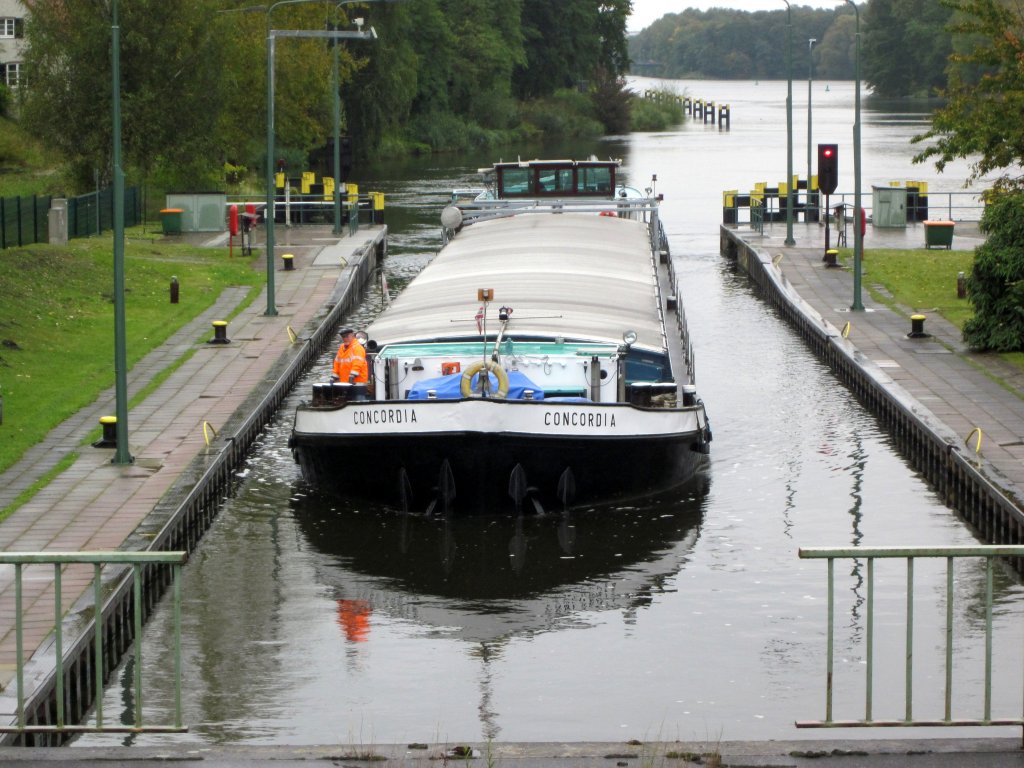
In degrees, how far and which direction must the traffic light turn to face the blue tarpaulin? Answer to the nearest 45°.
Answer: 0° — it already faces it

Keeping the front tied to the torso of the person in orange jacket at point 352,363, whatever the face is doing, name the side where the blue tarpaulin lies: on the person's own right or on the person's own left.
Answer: on the person's own left

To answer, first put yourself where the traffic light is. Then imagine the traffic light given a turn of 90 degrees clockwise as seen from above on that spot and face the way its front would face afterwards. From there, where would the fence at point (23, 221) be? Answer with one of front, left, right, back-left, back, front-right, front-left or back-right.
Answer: front

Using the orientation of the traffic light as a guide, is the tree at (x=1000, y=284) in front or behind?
in front

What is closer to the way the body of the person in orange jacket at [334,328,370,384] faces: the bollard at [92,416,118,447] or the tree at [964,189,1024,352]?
the bollard

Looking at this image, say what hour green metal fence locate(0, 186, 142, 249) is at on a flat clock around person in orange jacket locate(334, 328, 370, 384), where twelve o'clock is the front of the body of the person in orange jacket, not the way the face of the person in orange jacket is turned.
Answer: The green metal fence is roughly at 4 o'clock from the person in orange jacket.

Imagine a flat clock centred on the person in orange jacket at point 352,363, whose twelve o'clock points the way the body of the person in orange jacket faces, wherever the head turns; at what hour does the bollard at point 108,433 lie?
The bollard is roughly at 1 o'clock from the person in orange jacket.

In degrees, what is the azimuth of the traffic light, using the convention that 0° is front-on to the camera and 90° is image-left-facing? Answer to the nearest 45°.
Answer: approximately 0°

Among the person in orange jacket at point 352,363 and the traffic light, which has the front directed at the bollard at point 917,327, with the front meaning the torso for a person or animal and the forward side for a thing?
the traffic light

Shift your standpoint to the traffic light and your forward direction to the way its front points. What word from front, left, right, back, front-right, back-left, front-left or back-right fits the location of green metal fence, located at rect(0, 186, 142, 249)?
right

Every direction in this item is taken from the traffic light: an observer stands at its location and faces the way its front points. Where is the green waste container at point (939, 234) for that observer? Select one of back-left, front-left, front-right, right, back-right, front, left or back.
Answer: back-left

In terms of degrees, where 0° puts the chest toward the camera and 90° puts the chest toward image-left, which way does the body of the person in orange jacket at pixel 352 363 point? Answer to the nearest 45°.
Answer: approximately 45°
